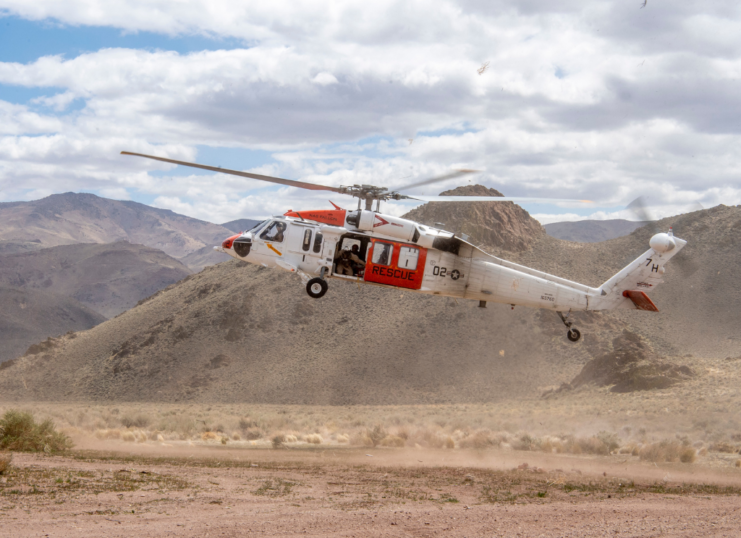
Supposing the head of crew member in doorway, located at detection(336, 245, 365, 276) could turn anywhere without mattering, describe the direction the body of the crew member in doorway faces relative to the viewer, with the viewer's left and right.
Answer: facing the viewer

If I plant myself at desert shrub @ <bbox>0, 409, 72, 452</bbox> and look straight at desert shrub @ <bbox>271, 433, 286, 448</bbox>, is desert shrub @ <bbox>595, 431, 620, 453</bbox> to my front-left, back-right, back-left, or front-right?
front-right

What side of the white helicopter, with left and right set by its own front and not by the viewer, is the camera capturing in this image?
left

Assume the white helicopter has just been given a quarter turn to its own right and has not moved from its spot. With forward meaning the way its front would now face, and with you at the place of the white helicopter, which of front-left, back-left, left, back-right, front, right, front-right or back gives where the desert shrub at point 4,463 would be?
back-left

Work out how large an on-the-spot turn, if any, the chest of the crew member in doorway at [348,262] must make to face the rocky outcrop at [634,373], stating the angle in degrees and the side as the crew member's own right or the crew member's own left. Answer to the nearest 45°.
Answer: approximately 135° to the crew member's own left

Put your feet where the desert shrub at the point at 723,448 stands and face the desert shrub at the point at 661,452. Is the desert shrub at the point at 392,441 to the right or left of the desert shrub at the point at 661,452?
right

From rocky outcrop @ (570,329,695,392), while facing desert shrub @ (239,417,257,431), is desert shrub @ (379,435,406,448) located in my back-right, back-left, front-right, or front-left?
front-left

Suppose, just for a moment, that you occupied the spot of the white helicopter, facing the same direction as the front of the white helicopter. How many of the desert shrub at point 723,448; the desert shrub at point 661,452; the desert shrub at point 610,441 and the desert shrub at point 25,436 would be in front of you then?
1
